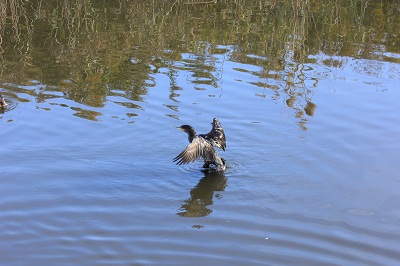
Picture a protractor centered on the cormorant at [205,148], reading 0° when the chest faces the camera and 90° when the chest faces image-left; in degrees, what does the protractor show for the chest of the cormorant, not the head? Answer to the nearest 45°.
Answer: approximately 135°
